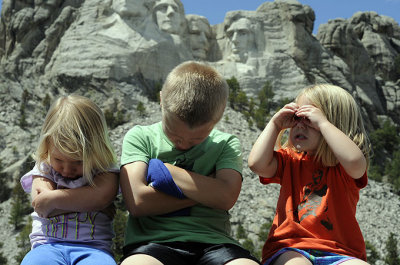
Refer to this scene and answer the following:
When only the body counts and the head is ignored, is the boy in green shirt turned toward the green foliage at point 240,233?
no

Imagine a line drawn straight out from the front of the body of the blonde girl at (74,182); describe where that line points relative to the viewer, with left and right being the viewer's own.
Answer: facing the viewer

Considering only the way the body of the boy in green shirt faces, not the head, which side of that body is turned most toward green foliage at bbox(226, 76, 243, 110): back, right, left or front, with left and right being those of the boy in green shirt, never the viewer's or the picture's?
back

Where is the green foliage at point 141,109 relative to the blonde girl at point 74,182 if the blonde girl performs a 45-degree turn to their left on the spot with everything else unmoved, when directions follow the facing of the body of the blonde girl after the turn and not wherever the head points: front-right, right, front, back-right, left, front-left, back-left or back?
back-left

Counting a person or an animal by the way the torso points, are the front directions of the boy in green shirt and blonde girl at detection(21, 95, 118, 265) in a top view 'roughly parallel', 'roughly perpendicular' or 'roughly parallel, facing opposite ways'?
roughly parallel

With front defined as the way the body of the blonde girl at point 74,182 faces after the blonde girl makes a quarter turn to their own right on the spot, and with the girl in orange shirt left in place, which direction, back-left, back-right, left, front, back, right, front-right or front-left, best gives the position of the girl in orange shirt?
back

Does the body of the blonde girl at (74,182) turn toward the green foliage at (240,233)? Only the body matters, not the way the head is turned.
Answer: no

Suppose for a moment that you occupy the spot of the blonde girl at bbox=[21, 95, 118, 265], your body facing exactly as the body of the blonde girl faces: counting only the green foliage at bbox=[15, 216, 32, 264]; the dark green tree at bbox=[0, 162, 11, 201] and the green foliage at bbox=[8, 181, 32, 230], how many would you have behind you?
3

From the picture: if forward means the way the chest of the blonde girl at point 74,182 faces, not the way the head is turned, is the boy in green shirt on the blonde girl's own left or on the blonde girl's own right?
on the blonde girl's own left

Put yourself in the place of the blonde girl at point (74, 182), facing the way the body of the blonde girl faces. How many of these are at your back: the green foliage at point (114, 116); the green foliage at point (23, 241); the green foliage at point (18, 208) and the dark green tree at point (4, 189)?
4

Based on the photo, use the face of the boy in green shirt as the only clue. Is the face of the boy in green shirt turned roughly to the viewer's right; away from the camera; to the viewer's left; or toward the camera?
toward the camera

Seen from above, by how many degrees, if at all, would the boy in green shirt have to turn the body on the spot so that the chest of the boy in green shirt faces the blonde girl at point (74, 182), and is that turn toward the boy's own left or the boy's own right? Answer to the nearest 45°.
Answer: approximately 90° to the boy's own right

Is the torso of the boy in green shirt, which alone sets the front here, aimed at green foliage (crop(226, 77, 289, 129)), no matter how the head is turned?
no

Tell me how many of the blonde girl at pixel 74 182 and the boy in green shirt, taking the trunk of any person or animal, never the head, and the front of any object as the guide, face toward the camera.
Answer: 2

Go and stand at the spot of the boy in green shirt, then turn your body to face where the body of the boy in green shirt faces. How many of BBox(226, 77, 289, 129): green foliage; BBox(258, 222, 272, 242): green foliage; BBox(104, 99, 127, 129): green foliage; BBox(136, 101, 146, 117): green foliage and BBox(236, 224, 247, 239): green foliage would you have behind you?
5

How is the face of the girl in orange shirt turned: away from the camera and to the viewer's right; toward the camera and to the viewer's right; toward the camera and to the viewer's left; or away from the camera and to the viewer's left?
toward the camera and to the viewer's left

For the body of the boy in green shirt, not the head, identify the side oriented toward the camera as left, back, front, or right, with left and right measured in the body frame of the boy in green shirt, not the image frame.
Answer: front
